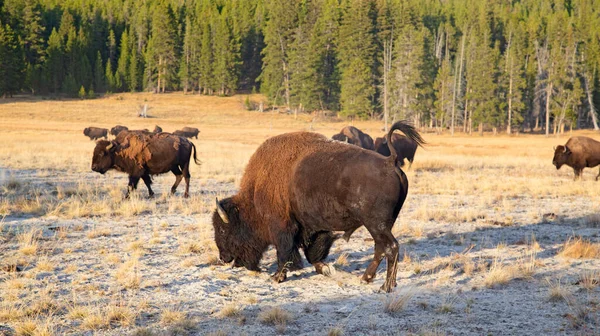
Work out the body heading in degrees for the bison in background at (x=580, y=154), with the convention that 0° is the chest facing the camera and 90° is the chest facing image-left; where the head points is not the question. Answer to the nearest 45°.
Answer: approximately 90°

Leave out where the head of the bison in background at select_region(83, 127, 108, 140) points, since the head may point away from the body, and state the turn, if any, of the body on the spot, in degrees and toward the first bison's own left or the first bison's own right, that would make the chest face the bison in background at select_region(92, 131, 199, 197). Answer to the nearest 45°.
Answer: approximately 90° to the first bison's own left

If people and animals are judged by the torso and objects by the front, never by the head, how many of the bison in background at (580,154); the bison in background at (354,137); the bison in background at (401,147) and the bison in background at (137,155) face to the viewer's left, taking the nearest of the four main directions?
4

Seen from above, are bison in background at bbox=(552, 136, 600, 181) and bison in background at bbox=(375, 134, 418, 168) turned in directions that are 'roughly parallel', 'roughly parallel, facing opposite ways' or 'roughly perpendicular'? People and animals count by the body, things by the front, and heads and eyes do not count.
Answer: roughly parallel

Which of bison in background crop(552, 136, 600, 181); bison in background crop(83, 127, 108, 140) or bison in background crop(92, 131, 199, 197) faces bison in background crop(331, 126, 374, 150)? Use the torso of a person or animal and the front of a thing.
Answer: bison in background crop(552, 136, 600, 181)

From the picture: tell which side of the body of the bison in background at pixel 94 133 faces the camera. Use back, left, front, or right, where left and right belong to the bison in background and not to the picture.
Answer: left

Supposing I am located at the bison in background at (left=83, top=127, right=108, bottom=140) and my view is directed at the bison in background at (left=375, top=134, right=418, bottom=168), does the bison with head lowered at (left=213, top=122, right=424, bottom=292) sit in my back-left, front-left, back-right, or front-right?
front-right

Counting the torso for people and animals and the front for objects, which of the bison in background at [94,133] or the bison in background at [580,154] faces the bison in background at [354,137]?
the bison in background at [580,154]

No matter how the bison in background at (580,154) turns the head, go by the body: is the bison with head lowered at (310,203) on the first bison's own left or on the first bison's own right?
on the first bison's own left

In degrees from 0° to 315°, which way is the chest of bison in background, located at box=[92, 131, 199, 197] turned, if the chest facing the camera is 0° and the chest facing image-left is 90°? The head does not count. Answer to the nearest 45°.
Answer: approximately 90°

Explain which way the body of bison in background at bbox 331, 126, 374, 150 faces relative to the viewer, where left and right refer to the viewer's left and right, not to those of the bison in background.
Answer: facing to the left of the viewer
